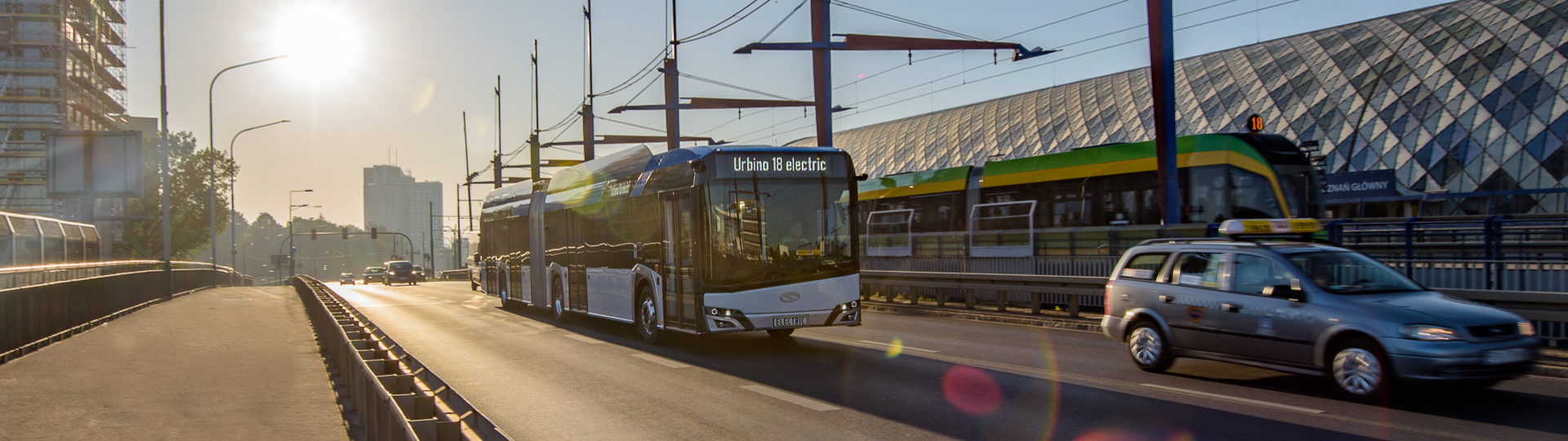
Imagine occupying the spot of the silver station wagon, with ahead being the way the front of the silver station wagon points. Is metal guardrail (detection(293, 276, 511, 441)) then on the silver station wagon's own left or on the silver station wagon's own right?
on the silver station wagon's own right

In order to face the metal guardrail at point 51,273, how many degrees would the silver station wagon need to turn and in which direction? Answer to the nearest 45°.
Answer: approximately 135° to its right

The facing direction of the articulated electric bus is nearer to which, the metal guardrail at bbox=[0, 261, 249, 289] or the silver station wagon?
the silver station wagon

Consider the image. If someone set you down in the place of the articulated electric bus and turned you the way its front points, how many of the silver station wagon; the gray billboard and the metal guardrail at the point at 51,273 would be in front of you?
1

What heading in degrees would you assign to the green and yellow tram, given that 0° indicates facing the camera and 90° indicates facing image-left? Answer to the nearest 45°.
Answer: approximately 315°

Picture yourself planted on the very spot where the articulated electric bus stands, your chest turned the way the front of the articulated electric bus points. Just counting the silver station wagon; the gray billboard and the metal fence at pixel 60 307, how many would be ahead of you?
1

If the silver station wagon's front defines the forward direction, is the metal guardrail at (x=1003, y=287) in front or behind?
behind

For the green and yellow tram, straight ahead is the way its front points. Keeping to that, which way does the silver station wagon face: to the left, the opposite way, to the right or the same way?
the same way

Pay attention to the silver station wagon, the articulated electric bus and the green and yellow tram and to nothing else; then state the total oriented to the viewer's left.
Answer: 0

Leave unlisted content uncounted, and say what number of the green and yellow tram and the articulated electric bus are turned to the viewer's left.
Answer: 0

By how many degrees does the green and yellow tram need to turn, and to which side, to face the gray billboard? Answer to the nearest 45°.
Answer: approximately 135° to its right

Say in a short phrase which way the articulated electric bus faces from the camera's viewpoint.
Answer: facing the viewer and to the right of the viewer
